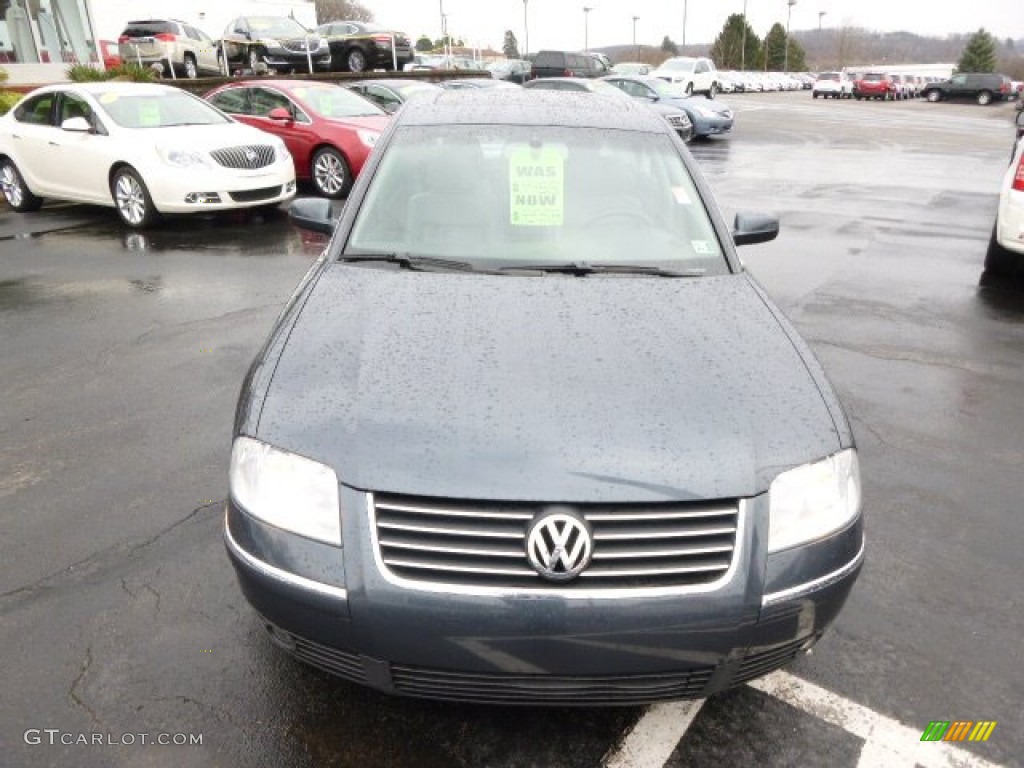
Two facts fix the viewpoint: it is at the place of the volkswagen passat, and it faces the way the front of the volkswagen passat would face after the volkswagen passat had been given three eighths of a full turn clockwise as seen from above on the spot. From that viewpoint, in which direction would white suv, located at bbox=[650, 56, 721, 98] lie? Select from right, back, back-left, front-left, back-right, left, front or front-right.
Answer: front-right

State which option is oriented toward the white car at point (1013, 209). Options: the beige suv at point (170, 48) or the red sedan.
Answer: the red sedan

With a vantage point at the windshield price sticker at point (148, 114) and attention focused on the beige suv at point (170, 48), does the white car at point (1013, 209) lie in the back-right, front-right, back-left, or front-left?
back-right

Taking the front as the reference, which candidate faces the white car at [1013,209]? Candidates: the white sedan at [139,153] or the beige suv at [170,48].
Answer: the white sedan at [139,153]

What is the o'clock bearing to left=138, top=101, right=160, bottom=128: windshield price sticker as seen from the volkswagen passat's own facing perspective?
The windshield price sticker is roughly at 5 o'clock from the volkswagen passat.

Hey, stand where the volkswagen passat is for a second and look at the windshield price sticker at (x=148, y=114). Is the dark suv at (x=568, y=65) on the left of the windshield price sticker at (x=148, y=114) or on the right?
right

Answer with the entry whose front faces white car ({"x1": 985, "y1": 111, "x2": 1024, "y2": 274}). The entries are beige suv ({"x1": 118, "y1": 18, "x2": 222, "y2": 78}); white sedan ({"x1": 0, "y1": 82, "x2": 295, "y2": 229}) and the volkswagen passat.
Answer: white sedan ({"x1": 0, "y1": 82, "x2": 295, "y2": 229})

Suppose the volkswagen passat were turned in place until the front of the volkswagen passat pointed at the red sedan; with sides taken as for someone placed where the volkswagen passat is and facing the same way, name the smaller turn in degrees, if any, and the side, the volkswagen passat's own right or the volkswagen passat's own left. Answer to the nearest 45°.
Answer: approximately 180°

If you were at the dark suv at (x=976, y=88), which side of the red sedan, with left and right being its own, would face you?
left

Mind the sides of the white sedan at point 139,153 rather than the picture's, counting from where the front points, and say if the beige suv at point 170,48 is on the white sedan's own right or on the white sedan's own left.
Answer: on the white sedan's own left

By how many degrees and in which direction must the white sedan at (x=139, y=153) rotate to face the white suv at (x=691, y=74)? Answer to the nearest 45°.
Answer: approximately 90° to its left

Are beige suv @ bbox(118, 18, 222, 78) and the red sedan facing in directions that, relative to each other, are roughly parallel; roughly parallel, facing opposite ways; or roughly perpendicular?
roughly perpendicular

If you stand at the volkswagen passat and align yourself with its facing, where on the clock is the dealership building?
The dealership building is roughly at 5 o'clock from the volkswagen passat.

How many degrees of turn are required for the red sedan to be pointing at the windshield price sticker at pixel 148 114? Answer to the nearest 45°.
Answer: approximately 90° to its right

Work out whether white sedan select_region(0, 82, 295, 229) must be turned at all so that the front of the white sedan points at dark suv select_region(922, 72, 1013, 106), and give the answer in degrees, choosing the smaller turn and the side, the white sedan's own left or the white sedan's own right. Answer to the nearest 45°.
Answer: approximately 90° to the white sedan's own left

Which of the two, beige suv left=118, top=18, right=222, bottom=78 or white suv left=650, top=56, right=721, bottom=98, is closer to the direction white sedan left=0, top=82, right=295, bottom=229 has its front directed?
the white suv
